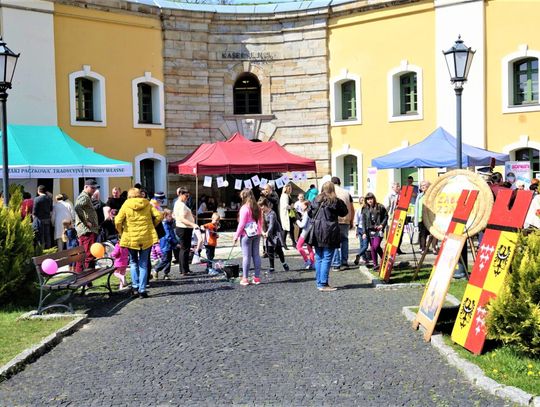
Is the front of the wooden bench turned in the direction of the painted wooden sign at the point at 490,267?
yes

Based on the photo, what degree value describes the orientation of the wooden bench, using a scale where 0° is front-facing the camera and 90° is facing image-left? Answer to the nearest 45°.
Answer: approximately 315°

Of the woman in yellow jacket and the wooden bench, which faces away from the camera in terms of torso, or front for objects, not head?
the woman in yellow jacket

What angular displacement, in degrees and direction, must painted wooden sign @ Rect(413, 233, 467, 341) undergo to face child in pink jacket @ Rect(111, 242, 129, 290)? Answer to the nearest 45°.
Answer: approximately 90° to its right

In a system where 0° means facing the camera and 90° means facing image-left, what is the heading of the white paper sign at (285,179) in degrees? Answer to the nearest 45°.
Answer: approximately 0°

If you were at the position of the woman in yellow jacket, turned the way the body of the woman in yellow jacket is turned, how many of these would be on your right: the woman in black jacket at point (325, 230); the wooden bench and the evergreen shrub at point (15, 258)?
1

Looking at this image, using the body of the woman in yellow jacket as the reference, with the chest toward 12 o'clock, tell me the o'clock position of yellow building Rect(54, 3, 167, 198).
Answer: The yellow building is roughly at 12 o'clock from the woman in yellow jacket.

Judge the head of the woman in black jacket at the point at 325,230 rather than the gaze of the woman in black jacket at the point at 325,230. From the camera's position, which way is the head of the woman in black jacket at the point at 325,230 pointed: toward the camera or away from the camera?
away from the camera

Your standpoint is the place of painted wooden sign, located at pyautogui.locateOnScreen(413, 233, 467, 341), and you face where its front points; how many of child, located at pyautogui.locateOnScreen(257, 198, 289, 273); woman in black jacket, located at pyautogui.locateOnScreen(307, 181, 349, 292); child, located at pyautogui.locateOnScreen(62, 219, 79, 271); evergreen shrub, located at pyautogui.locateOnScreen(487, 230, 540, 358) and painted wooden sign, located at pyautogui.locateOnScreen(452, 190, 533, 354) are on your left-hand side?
2

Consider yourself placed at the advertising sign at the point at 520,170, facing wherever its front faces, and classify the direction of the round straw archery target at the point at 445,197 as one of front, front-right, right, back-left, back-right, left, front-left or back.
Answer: front

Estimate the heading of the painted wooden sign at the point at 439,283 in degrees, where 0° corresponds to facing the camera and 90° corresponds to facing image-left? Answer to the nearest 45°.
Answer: approximately 45°

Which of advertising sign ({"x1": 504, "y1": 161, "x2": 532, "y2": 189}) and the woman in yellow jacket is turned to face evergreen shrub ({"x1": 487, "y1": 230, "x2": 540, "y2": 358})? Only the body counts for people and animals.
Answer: the advertising sign

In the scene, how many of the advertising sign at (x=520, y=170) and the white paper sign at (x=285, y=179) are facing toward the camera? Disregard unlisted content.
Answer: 2

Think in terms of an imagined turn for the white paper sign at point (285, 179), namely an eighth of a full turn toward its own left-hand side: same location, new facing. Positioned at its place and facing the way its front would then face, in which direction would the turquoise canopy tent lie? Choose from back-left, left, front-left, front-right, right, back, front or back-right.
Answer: right

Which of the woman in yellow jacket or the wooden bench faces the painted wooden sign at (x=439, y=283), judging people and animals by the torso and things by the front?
the wooden bench

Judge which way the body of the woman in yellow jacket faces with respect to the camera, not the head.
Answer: away from the camera

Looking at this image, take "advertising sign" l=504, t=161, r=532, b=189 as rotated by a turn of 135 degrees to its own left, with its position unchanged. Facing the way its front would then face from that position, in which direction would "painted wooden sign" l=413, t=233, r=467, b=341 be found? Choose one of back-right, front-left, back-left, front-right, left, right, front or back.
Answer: back-right

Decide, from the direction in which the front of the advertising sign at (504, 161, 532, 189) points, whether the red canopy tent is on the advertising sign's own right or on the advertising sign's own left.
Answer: on the advertising sign's own right
